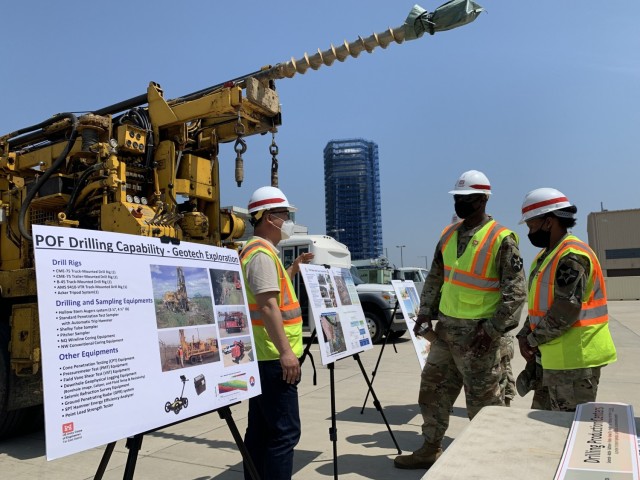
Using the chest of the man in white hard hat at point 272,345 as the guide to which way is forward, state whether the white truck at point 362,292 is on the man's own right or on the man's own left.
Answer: on the man's own left

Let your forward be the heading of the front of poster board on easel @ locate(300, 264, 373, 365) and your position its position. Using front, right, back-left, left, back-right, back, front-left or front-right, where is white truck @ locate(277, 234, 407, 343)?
back-left

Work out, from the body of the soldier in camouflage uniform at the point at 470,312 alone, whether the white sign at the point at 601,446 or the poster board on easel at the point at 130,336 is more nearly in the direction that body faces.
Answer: the poster board on easel

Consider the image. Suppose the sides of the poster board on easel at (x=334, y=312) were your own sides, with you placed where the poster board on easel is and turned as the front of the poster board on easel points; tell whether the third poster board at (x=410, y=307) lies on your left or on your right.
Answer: on your left

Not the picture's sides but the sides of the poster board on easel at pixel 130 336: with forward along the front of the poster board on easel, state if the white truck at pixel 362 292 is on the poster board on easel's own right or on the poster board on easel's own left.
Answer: on the poster board on easel's own left

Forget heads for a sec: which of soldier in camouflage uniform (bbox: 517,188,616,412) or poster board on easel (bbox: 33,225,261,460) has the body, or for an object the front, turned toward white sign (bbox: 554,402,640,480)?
the poster board on easel

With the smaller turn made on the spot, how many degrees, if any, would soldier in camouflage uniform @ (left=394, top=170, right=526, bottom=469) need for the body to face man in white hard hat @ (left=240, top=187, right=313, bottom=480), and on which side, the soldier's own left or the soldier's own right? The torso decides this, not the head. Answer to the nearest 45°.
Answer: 0° — they already face them

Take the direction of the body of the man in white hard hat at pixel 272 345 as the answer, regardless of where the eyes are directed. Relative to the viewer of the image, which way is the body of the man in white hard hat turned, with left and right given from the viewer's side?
facing to the right of the viewer

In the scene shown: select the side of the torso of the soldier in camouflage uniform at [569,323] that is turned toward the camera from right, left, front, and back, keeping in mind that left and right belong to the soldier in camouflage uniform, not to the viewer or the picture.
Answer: left

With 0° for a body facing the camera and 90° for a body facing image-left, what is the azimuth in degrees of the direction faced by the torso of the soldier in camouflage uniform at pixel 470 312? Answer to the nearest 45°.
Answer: approximately 45°

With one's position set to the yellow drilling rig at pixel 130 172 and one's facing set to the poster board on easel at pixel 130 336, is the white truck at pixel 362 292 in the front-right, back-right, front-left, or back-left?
back-left
